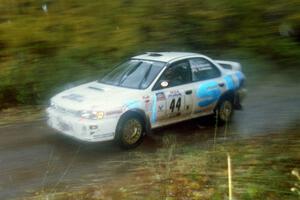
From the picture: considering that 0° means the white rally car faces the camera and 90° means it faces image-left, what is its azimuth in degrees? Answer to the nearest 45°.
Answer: approximately 45°
